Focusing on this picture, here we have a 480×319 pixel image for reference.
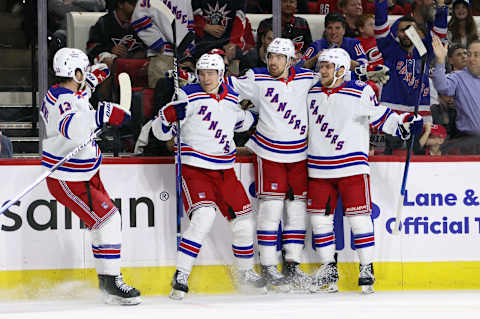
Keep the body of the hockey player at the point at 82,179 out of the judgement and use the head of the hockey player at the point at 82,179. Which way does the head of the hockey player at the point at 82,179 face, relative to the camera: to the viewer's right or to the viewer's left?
to the viewer's right

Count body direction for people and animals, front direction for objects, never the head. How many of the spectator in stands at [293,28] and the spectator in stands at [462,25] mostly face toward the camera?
2

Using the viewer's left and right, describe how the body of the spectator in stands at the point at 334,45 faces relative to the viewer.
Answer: facing the viewer

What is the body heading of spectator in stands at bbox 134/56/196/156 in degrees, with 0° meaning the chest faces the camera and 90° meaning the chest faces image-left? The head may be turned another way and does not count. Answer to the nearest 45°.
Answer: approximately 315°

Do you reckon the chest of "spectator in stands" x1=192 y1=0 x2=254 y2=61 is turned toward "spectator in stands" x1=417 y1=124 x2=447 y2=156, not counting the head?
no

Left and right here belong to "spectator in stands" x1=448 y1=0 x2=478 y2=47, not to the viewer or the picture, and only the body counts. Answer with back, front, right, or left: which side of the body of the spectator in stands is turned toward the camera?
front

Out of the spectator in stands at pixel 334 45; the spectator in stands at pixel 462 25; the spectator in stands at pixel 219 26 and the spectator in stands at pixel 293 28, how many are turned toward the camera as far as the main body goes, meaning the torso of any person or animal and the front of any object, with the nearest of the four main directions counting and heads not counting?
4

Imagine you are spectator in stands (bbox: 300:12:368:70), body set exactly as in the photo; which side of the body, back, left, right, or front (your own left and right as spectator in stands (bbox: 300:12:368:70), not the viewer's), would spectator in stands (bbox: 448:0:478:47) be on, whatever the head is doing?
left

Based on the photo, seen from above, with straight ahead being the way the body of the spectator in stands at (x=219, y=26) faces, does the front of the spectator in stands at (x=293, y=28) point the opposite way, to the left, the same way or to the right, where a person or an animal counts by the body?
the same way

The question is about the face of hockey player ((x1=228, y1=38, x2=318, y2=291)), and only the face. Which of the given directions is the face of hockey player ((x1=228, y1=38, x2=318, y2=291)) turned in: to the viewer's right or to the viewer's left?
to the viewer's left

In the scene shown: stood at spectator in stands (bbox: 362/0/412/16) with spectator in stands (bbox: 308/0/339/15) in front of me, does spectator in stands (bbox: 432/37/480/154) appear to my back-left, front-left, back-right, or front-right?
back-left

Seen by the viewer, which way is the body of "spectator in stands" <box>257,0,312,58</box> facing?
toward the camera
